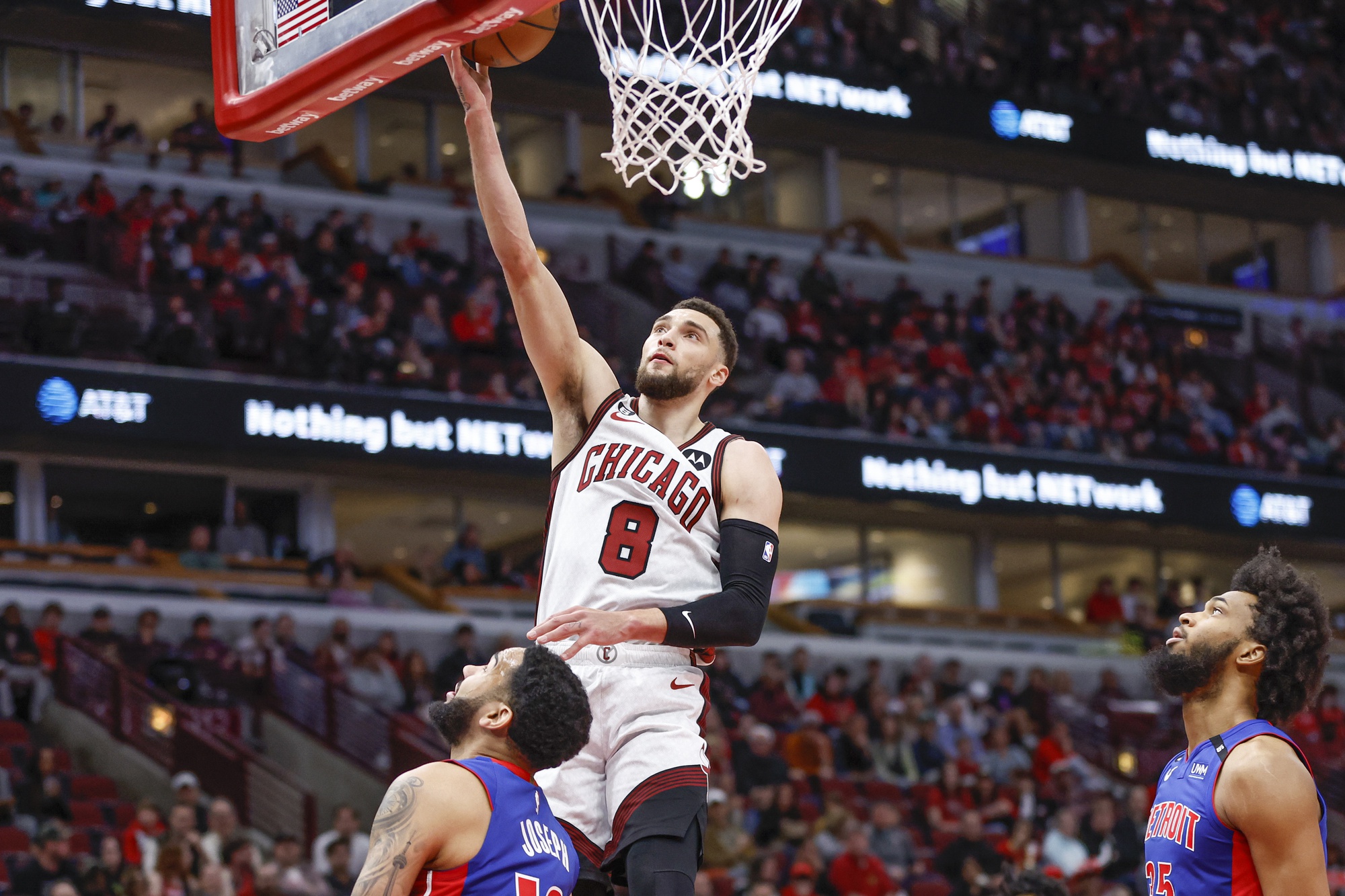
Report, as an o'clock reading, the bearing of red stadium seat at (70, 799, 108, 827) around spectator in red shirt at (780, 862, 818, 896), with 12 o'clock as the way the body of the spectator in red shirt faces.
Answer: The red stadium seat is roughly at 3 o'clock from the spectator in red shirt.

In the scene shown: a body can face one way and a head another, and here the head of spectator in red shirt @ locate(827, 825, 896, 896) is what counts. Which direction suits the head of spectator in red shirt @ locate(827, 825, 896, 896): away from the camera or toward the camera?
toward the camera

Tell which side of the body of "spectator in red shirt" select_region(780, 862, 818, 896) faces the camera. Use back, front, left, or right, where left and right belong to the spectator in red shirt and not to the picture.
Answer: front

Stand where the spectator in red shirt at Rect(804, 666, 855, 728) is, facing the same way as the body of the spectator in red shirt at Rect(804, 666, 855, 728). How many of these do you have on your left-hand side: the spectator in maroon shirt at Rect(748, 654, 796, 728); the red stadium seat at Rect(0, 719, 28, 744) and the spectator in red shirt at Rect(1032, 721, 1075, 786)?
1

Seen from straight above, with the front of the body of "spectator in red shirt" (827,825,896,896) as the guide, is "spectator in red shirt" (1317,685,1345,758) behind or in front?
behind

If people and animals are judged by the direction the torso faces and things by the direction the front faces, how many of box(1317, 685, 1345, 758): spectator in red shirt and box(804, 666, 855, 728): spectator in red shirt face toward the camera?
2

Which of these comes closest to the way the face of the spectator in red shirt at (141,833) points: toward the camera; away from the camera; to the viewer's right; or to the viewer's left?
toward the camera

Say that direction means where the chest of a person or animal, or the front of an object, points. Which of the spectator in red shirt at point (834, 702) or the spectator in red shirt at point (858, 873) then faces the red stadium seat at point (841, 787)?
the spectator in red shirt at point (834, 702)

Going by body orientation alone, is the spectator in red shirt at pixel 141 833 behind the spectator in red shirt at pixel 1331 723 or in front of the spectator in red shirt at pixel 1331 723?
in front

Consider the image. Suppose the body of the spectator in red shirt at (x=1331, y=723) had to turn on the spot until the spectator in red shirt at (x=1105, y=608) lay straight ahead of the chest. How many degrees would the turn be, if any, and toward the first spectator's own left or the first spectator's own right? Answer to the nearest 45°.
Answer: approximately 135° to the first spectator's own right

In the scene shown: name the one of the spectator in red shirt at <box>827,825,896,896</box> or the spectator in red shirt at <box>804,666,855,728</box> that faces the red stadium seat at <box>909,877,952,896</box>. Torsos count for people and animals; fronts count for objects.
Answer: the spectator in red shirt at <box>804,666,855,728</box>

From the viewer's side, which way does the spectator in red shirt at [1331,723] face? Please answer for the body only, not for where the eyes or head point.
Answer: toward the camera

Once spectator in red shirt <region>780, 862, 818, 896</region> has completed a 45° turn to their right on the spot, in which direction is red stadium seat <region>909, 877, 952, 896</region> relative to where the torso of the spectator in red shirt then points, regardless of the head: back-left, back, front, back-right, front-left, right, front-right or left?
back

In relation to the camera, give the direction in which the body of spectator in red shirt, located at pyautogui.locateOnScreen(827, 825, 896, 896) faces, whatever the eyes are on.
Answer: toward the camera
